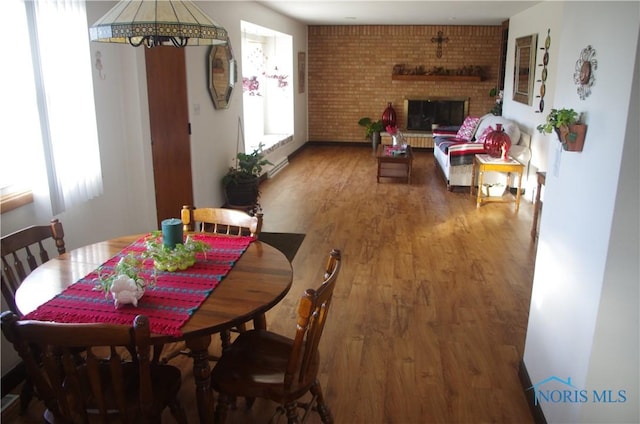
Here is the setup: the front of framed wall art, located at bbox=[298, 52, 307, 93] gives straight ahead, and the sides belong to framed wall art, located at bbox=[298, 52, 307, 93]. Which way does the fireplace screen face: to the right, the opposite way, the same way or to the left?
to the right

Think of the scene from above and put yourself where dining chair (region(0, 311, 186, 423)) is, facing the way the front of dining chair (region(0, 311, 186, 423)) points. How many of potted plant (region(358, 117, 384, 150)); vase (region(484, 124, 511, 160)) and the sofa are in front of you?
3

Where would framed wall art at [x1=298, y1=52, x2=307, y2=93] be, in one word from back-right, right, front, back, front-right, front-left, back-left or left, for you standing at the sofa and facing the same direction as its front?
front-right

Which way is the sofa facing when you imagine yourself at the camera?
facing to the left of the viewer

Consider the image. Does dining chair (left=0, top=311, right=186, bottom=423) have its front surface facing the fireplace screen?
yes

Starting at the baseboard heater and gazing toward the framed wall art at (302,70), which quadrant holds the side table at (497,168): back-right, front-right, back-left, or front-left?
back-right

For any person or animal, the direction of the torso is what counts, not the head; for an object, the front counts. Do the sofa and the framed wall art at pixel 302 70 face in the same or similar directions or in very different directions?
very different directions

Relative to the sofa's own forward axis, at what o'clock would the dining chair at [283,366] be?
The dining chair is roughly at 9 o'clock from the sofa.

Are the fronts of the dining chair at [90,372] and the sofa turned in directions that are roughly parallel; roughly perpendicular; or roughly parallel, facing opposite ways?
roughly perpendicular

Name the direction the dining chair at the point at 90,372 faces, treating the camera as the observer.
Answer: facing away from the viewer and to the right of the viewer

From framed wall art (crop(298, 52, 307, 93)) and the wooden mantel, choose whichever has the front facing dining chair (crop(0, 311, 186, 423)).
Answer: the wooden mantel

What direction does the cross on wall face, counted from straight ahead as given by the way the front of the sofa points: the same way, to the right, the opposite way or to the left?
to the left
